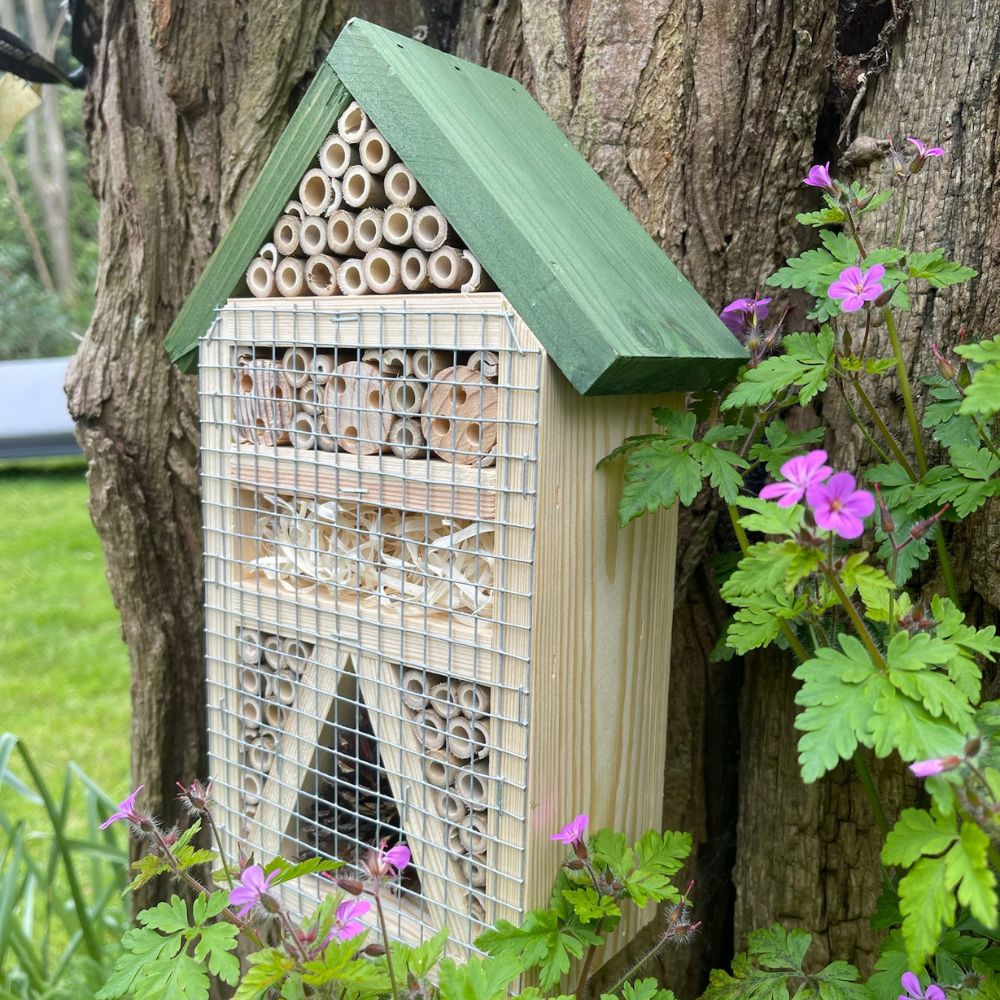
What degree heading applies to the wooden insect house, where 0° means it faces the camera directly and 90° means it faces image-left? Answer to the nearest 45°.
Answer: approximately 45°
